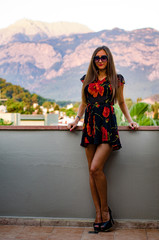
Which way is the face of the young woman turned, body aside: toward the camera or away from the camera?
toward the camera

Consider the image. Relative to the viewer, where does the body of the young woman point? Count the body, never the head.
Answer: toward the camera
